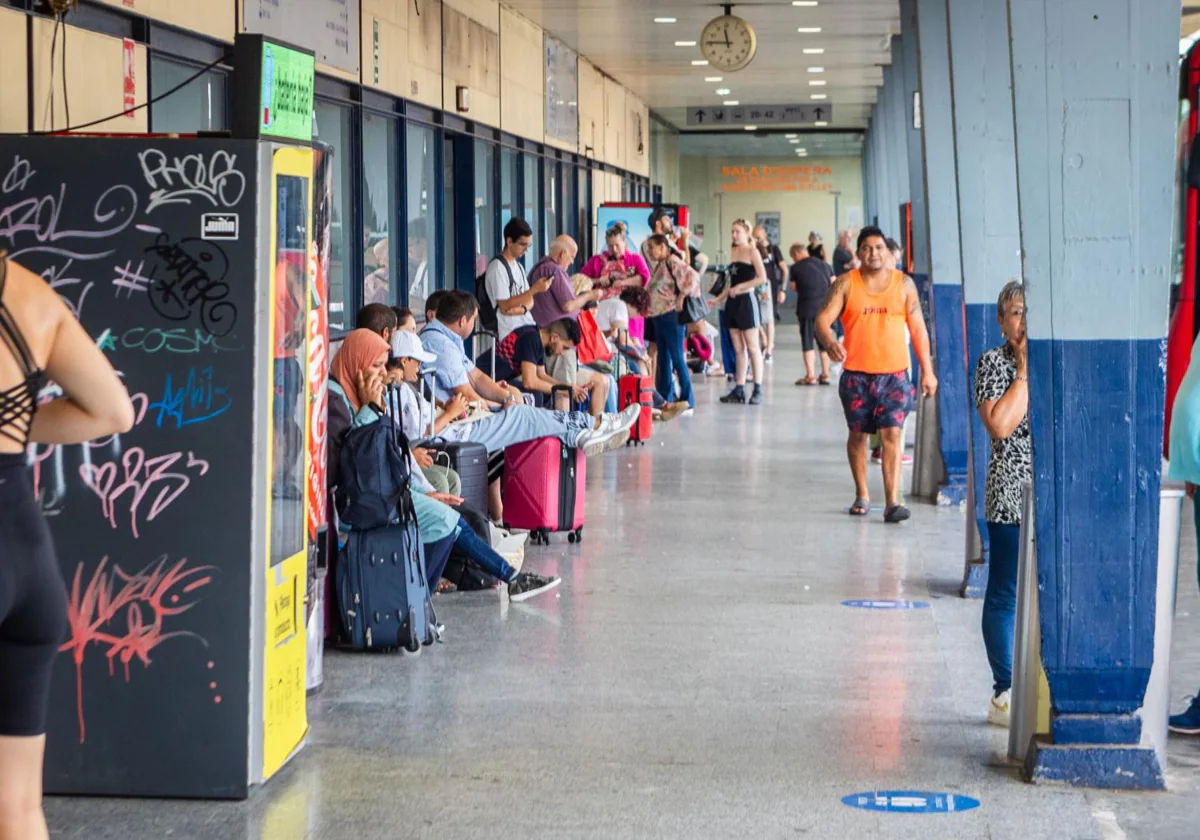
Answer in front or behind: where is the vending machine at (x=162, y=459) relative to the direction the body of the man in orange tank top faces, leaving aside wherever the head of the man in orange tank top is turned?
in front

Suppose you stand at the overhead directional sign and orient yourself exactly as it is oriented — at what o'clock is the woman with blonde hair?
The woman with blonde hair is roughly at 12 o'clock from the overhead directional sign.

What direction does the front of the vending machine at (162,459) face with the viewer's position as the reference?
facing to the right of the viewer

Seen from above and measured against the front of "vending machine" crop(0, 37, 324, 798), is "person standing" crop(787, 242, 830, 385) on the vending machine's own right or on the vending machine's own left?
on the vending machine's own left

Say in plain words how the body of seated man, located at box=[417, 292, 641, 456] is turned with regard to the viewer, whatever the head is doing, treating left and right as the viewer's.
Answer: facing to the right of the viewer

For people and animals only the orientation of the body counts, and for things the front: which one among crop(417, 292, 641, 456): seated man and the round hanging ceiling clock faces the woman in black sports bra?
the round hanging ceiling clock

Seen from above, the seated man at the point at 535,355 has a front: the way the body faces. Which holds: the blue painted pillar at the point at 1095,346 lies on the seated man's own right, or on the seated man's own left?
on the seated man's own right

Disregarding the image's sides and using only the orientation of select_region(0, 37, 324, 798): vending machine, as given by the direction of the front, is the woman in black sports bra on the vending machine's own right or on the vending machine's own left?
on the vending machine's own right

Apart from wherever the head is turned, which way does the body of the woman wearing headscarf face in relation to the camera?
to the viewer's right
